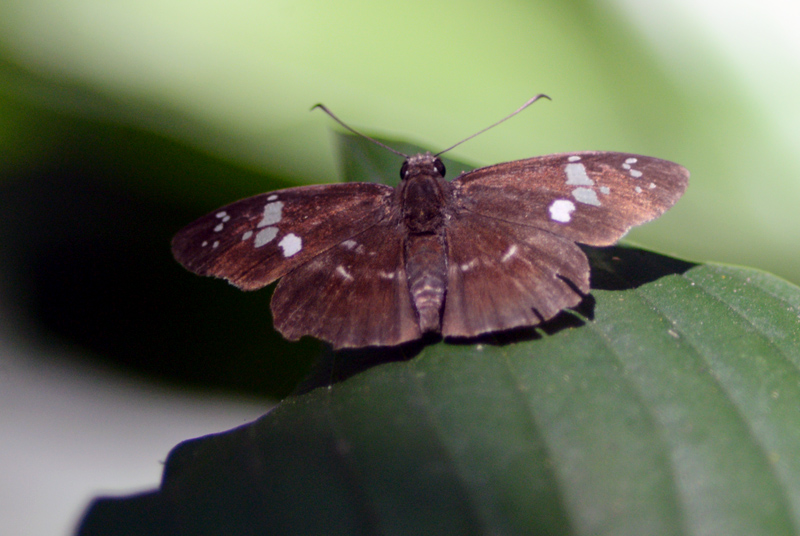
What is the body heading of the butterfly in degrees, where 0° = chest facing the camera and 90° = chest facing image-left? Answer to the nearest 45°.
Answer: approximately 180°
